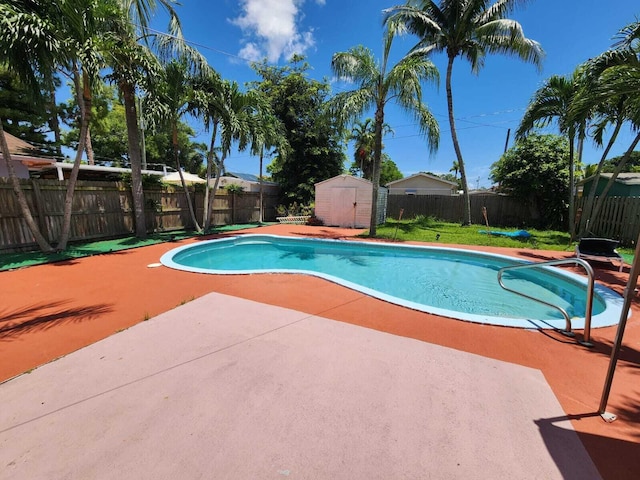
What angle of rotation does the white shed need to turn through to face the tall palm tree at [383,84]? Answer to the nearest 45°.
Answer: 0° — it already faces it

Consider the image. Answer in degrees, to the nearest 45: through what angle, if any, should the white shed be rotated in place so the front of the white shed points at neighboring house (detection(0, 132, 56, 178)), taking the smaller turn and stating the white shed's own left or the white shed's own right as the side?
approximately 90° to the white shed's own right

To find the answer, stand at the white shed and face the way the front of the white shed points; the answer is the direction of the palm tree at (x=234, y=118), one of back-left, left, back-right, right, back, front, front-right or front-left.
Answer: front-right

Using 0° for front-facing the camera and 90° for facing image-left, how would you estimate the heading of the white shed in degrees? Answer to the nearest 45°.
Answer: approximately 0°

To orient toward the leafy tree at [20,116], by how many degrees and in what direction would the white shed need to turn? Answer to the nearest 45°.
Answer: approximately 90° to its right

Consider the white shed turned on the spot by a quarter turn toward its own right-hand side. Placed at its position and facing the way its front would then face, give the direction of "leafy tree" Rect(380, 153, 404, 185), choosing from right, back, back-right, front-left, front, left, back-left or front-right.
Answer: right

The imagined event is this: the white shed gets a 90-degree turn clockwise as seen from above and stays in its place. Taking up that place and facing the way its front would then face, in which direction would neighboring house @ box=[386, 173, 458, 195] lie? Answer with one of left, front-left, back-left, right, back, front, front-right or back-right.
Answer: back-right

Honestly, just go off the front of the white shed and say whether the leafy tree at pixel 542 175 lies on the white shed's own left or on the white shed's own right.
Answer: on the white shed's own left

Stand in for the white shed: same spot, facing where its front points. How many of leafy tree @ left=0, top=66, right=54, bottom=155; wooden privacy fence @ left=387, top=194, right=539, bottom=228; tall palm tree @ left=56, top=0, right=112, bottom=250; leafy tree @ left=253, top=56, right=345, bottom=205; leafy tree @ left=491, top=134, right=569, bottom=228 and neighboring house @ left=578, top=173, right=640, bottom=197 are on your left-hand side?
3

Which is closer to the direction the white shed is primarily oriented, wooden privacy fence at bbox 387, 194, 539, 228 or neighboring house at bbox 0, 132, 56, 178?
the neighboring house

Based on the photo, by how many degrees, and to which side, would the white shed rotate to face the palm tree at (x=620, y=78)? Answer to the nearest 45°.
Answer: approximately 45° to its left

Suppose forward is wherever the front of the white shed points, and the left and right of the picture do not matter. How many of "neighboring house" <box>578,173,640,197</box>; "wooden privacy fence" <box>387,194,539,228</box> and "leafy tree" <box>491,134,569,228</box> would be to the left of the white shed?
3

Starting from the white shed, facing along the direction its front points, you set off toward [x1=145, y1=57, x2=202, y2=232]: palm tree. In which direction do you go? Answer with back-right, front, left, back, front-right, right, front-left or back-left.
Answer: front-right

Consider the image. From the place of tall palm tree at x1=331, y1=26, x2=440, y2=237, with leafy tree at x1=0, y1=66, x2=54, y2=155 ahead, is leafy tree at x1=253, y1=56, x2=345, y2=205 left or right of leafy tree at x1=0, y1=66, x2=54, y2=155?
right

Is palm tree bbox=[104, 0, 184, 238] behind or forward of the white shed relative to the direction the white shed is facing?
forward

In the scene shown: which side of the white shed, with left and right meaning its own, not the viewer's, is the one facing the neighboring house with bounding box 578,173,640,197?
left
